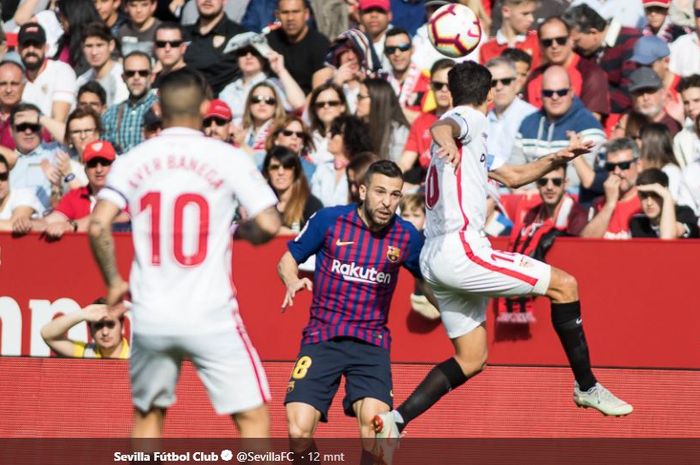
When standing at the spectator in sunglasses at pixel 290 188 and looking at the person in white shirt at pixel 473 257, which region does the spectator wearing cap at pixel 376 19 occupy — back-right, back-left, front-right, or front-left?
back-left

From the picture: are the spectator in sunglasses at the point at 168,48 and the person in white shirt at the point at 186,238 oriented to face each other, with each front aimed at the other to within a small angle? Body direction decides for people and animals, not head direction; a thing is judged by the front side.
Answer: yes

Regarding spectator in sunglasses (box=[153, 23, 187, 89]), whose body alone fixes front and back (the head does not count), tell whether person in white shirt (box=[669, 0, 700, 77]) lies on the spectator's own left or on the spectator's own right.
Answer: on the spectator's own left

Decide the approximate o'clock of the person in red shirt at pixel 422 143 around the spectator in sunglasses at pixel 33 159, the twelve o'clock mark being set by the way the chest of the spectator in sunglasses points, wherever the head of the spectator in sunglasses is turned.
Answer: The person in red shirt is roughly at 10 o'clock from the spectator in sunglasses.

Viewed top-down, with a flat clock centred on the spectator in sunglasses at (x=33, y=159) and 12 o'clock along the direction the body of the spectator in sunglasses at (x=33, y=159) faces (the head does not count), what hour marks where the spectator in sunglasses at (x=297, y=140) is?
the spectator in sunglasses at (x=297, y=140) is roughly at 10 o'clock from the spectator in sunglasses at (x=33, y=159).

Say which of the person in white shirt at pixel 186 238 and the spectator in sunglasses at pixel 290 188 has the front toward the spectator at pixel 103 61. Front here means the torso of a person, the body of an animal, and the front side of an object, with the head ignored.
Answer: the person in white shirt

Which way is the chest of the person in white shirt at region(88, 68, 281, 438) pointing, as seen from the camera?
away from the camera

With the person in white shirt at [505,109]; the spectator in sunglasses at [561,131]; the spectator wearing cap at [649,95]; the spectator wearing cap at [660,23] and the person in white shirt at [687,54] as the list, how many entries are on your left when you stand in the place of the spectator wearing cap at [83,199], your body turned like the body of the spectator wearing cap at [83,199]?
5

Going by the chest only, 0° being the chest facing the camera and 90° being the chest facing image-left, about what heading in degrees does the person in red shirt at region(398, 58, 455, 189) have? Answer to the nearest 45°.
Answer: approximately 0°

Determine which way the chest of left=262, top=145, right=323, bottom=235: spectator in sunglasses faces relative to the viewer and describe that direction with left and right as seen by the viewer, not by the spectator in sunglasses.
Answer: facing the viewer and to the left of the viewer

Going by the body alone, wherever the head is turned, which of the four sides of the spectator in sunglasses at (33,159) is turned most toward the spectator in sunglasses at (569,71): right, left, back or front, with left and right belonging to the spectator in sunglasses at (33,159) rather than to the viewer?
left

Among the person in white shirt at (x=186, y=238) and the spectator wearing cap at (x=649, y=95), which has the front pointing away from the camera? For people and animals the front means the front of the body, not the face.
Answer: the person in white shirt

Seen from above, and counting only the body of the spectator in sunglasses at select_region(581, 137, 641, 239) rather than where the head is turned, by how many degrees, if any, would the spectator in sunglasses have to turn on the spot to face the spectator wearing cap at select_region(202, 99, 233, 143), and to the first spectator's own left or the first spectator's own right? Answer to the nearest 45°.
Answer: approximately 45° to the first spectator's own right
